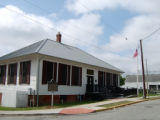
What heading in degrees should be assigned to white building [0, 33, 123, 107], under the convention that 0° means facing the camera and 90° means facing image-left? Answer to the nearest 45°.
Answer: approximately 315°
